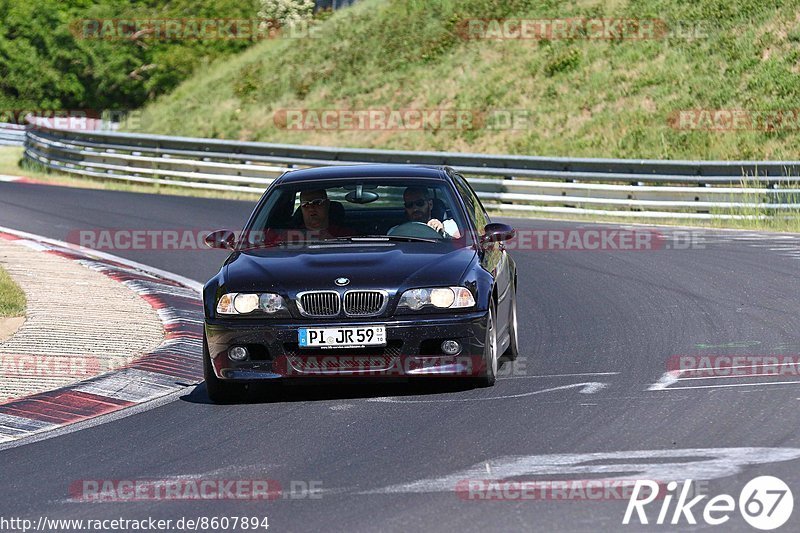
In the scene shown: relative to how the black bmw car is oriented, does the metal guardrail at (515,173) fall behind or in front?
behind

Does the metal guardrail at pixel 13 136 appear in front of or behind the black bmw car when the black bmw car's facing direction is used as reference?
behind

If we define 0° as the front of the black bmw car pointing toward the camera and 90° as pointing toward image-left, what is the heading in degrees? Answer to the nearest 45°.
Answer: approximately 0°
